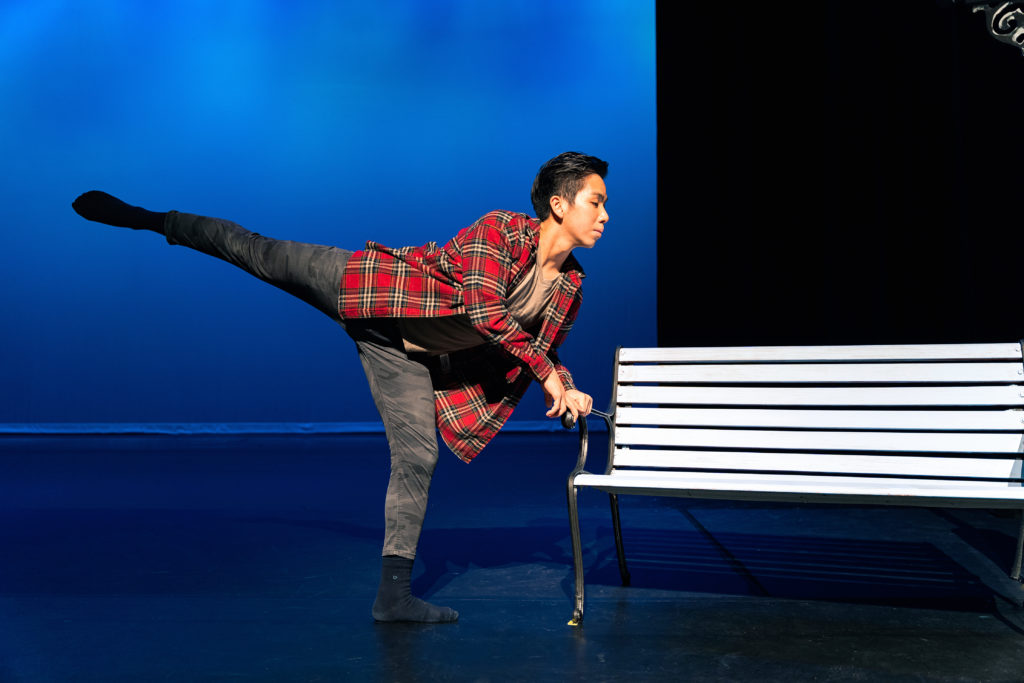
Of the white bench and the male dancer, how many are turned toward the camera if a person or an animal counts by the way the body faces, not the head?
1

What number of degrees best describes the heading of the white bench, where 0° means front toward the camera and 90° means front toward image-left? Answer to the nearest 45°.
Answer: approximately 0°

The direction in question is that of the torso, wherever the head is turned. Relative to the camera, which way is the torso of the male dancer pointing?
to the viewer's right

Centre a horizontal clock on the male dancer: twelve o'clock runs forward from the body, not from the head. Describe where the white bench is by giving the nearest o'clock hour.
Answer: The white bench is roughly at 12 o'clock from the male dancer.

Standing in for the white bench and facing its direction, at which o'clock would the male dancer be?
The male dancer is roughly at 2 o'clock from the white bench.

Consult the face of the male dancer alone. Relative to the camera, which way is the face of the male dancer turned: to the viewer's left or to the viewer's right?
to the viewer's right
